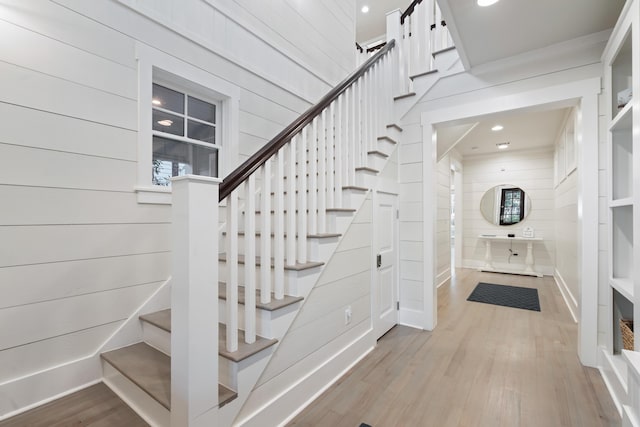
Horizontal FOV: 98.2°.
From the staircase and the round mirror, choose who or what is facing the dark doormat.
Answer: the round mirror

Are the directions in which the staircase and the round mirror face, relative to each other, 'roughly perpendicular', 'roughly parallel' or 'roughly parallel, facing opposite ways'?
roughly parallel

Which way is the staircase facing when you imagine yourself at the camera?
facing the viewer and to the left of the viewer

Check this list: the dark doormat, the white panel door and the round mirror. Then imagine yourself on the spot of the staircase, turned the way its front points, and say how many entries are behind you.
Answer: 3

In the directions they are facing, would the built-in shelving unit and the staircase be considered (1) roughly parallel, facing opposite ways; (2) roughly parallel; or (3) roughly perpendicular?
roughly perpendicular

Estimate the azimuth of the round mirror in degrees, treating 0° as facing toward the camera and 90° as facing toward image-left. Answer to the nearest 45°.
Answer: approximately 0°

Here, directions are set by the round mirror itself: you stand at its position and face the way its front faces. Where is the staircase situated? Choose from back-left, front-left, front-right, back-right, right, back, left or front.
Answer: front

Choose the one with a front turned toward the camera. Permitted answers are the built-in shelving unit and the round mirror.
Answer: the round mirror

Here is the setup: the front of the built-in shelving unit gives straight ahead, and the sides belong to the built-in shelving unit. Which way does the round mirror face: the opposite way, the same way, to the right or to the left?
to the left

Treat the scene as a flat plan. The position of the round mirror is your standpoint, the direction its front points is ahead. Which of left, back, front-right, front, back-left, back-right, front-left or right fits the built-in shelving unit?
front

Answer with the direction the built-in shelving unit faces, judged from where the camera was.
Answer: facing to the left of the viewer

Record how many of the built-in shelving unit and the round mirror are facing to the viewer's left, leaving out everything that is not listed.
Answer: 1
